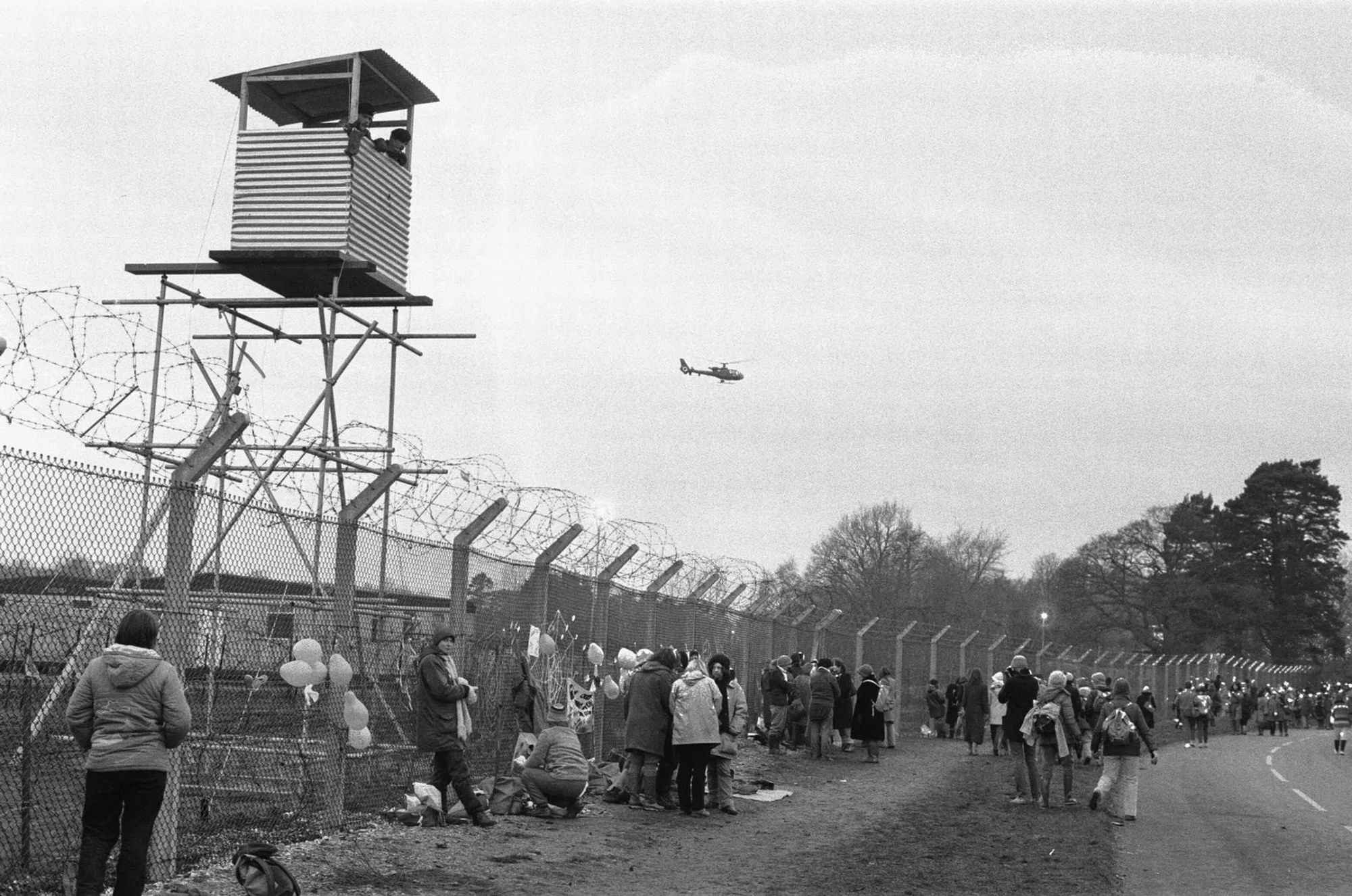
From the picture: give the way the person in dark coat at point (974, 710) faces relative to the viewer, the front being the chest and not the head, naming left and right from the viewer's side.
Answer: facing away from the viewer

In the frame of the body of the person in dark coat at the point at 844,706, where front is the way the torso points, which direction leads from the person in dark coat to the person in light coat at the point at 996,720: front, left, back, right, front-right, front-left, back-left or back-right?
back-right

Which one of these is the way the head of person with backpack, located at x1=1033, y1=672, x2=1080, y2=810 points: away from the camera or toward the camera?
away from the camera

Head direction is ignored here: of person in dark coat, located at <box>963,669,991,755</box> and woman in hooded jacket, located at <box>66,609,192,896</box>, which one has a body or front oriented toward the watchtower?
the woman in hooded jacket

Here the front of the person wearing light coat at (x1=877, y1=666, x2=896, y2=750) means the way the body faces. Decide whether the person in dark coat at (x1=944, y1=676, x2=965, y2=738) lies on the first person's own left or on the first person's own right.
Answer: on the first person's own right

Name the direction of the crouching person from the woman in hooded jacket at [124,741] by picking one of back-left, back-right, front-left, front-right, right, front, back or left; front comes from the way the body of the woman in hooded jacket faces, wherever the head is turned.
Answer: front-right

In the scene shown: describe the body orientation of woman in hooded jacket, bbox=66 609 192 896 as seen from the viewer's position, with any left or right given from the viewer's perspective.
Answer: facing away from the viewer
